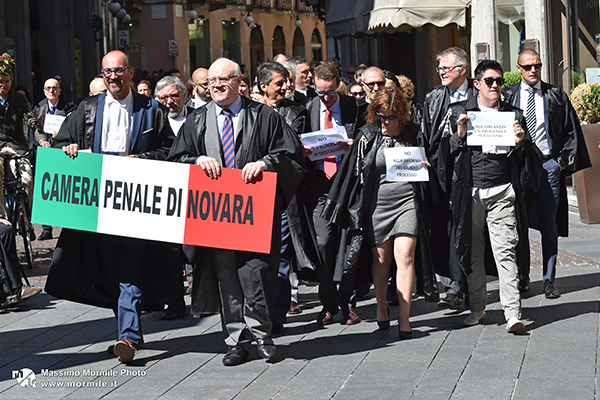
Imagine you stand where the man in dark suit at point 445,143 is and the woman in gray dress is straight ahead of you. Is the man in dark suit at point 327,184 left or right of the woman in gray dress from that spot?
right

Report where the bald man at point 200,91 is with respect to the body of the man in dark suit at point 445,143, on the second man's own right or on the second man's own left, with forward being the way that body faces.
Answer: on the second man's own right

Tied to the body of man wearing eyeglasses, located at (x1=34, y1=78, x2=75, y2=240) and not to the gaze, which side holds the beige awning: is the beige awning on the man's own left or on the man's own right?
on the man's own left

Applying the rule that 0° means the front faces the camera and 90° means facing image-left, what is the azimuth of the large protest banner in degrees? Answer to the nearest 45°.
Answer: approximately 0°

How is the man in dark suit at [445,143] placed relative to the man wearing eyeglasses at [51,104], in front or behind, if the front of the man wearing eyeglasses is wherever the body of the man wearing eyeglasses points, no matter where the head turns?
in front

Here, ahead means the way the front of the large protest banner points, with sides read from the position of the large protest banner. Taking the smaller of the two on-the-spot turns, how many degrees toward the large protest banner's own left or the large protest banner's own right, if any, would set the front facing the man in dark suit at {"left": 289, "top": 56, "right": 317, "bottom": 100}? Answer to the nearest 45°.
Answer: approximately 135° to the large protest banner's own left

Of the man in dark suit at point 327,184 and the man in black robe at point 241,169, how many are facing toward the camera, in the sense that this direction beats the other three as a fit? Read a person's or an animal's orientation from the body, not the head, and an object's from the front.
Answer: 2

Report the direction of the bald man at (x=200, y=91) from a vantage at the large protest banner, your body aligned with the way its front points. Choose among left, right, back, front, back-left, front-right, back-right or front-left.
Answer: back
